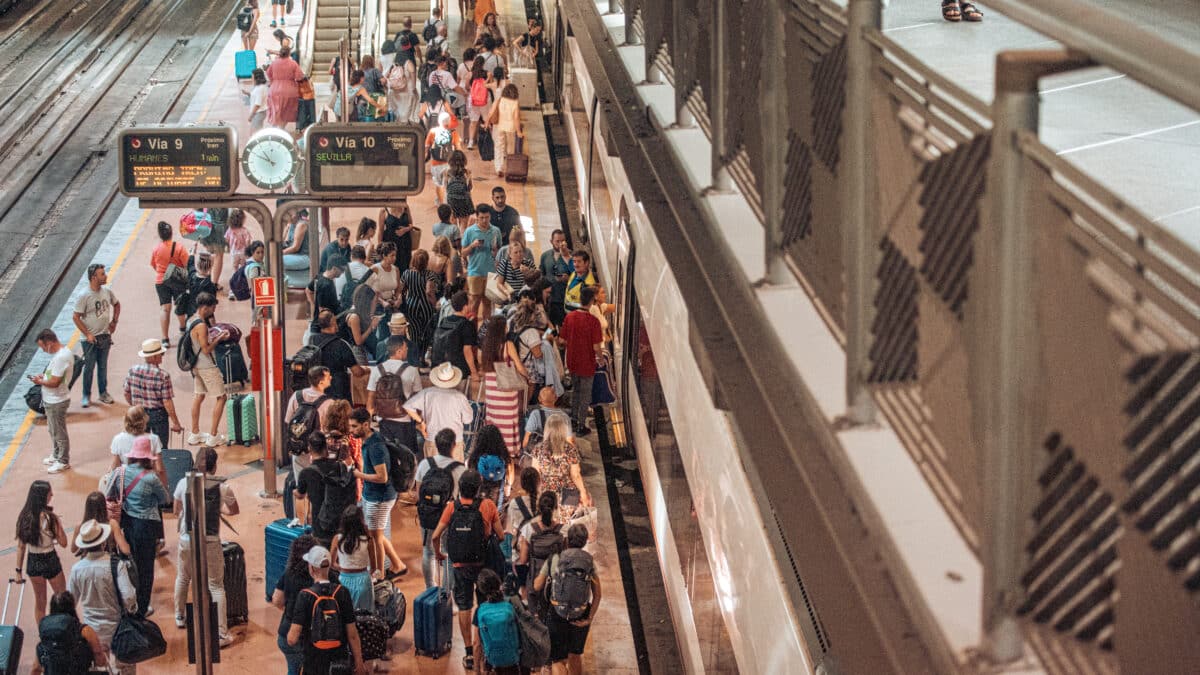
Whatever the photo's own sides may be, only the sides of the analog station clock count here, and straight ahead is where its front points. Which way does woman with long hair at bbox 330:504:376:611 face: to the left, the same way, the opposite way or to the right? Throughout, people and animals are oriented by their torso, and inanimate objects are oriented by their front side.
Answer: the opposite way

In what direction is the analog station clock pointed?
toward the camera

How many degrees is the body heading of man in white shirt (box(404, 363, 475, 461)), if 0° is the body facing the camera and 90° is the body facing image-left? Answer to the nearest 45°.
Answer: approximately 180°

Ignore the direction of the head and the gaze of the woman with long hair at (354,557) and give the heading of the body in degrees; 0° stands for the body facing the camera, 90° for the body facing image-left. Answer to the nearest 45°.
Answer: approximately 180°

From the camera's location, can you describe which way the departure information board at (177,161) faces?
facing the viewer

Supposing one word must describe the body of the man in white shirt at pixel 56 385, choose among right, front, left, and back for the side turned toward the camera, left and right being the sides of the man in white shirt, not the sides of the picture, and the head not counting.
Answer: left

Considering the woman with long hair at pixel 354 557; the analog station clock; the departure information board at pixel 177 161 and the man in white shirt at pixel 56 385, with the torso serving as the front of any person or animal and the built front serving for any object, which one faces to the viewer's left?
the man in white shirt

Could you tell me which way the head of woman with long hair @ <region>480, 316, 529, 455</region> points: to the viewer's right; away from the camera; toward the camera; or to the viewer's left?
away from the camera

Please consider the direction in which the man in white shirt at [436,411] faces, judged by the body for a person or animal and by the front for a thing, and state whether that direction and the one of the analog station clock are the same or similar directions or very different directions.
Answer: very different directions

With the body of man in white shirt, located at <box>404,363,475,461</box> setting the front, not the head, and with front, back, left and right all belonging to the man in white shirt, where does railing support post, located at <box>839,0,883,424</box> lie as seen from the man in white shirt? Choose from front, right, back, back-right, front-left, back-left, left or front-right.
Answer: back

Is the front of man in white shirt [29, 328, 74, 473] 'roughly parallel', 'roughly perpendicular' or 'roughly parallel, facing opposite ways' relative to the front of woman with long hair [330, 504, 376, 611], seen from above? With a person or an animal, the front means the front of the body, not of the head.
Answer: roughly perpendicular

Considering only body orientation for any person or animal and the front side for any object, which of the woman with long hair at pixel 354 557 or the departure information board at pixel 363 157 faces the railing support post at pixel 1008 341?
the departure information board
